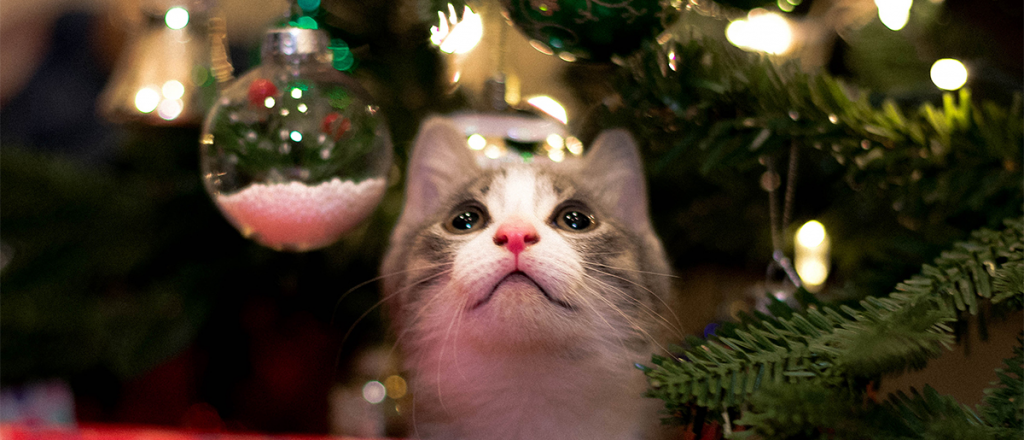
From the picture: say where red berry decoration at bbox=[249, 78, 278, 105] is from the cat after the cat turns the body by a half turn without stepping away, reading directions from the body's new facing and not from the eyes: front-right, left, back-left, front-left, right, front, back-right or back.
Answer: left

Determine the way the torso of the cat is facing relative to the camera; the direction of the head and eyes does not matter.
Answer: toward the camera
